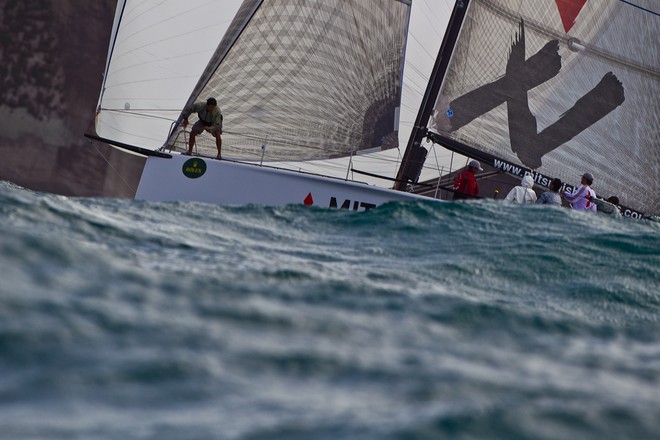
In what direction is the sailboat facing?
to the viewer's left
